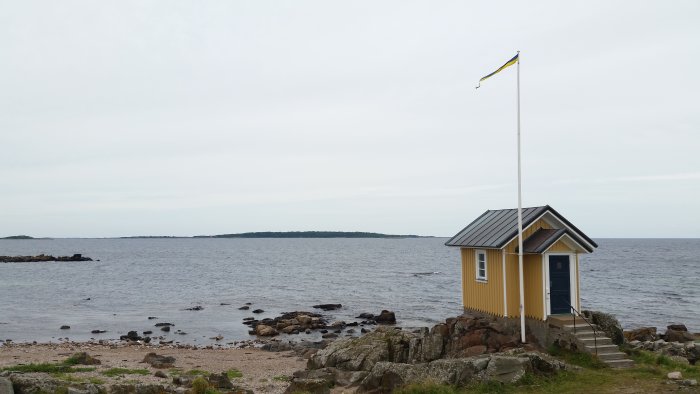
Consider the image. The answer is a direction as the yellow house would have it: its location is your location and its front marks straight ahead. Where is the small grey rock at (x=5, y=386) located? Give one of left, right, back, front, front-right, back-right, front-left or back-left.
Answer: right

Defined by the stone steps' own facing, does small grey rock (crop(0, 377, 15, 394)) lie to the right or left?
on its right

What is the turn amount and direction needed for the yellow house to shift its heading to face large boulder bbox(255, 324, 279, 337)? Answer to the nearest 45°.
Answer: approximately 180°

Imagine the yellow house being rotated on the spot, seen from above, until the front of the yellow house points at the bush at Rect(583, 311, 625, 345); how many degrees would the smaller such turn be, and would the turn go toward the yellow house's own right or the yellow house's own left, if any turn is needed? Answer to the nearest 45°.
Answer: approximately 45° to the yellow house's own left

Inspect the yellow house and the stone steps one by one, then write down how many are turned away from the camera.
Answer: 0

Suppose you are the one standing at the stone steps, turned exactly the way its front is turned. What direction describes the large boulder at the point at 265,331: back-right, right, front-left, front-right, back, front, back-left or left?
back

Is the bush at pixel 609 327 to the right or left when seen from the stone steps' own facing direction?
on its left

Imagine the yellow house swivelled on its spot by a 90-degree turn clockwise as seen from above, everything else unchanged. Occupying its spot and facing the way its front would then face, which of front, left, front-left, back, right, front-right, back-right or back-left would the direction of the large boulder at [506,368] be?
front-left

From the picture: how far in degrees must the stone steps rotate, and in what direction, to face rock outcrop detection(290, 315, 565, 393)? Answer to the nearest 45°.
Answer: approximately 135° to its right

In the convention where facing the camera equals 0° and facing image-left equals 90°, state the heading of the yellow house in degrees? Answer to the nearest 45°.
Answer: approximately 315°

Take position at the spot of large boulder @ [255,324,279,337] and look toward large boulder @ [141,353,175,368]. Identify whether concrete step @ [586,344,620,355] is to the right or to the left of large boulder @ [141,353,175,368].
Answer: left

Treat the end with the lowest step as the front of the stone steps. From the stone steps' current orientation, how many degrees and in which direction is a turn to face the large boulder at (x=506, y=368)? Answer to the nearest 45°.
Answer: approximately 90° to its right

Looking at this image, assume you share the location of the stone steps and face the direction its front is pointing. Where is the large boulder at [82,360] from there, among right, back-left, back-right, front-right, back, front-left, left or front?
back-right

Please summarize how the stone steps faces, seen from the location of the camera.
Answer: facing the viewer and to the right of the viewer
